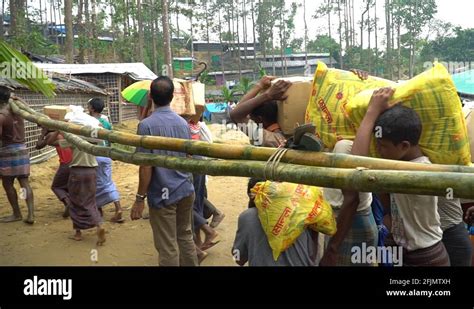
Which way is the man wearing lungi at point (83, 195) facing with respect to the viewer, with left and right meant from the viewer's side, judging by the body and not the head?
facing away from the viewer and to the left of the viewer

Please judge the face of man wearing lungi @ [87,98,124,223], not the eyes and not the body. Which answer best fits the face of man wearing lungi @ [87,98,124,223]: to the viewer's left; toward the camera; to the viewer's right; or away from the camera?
to the viewer's left

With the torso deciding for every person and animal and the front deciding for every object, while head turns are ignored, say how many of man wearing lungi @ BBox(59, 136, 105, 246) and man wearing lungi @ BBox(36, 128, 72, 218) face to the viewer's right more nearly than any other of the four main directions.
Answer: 0

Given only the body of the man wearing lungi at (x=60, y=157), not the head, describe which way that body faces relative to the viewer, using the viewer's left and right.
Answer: facing to the left of the viewer

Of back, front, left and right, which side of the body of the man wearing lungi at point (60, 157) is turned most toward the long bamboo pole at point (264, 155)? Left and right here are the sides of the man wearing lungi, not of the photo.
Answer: left

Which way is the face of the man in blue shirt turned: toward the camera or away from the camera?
away from the camera
